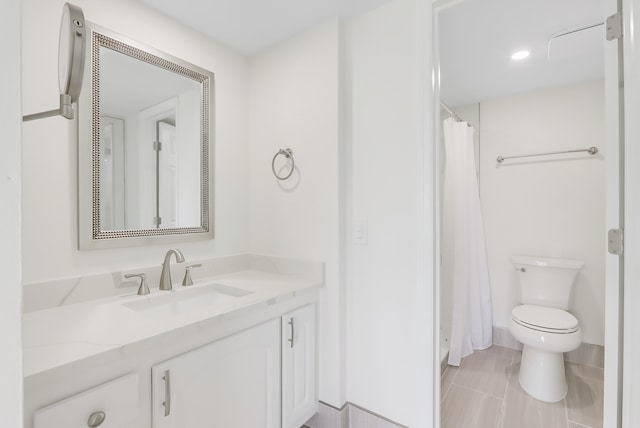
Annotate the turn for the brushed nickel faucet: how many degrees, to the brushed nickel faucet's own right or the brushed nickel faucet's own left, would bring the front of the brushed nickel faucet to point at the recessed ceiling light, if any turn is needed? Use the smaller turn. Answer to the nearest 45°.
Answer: approximately 45° to the brushed nickel faucet's own left

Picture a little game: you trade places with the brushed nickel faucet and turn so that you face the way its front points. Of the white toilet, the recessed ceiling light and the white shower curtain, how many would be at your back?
0

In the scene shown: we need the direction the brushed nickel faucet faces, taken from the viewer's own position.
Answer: facing the viewer and to the right of the viewer
